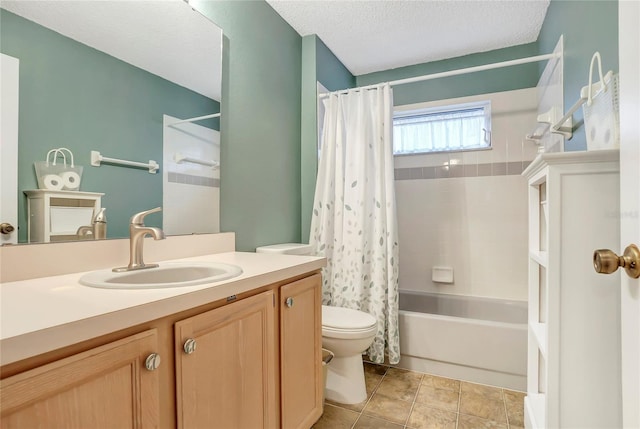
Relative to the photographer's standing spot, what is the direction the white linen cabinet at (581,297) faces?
facing to the left of the viewer

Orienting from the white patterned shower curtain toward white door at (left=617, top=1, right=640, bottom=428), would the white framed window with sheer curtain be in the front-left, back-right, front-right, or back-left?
back-left

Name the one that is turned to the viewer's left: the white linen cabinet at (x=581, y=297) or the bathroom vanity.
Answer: the white linen cabinet

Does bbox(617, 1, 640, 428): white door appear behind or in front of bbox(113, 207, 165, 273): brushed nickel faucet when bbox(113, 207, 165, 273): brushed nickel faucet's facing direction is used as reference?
in front

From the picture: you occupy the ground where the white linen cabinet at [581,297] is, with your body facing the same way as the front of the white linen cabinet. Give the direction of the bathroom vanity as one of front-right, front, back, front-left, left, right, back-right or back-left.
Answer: front-left

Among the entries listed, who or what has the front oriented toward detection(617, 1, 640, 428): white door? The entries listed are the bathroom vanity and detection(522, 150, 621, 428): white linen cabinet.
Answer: the bathroom vanity

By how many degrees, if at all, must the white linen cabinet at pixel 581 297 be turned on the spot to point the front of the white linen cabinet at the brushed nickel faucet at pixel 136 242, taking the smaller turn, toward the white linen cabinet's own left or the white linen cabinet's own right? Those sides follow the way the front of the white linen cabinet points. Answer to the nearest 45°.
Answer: approximately 45° to the white linen cabinet's own left

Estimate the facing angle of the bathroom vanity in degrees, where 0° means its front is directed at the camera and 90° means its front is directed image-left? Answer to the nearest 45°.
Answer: approximately 315°

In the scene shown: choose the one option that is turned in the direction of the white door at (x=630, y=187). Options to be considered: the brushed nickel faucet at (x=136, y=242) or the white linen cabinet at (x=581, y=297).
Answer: the brushed nickel faucet

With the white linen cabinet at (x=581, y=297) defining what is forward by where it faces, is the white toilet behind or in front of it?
in front

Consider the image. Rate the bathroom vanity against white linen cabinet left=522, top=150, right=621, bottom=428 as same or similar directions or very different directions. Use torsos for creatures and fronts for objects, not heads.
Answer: very different directions

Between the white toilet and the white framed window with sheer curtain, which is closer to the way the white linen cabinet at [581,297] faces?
the white toilet
